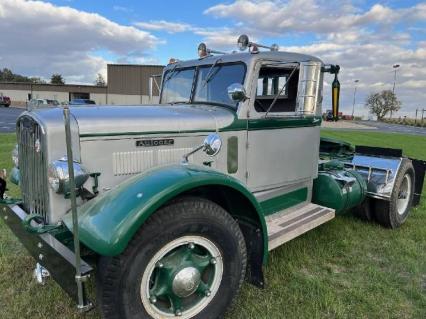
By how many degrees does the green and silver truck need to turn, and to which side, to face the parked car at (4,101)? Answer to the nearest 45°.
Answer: approximately 90° to its right

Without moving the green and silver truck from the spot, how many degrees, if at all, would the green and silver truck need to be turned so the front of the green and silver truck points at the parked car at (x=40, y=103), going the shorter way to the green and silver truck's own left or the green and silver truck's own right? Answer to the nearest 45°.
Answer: approximately 45° to the green and silver truck's own right

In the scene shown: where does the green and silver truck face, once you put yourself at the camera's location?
facing the viewer and to the left of the viewer
